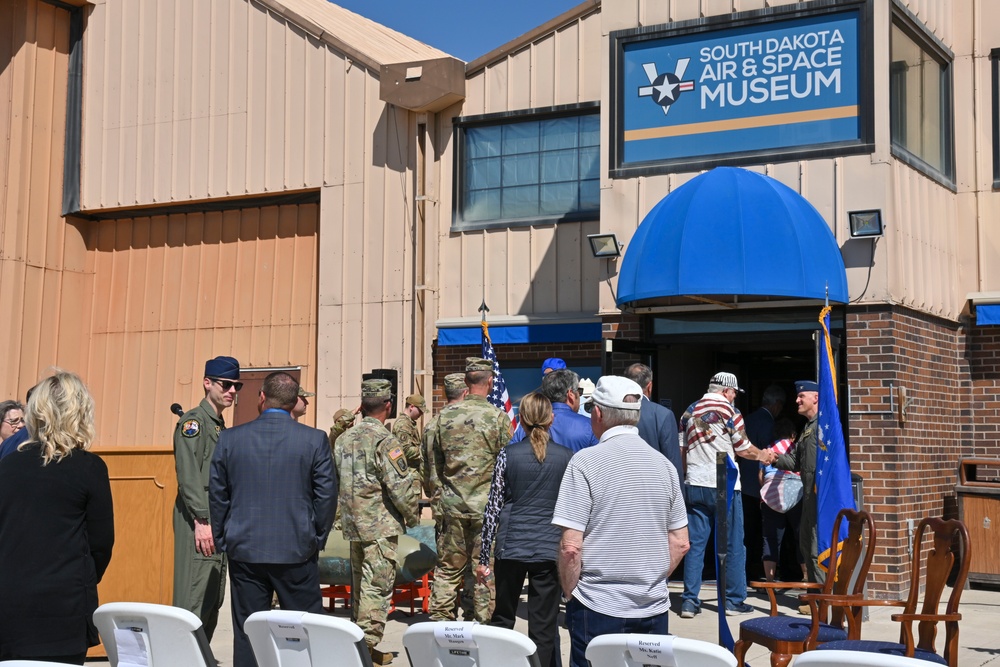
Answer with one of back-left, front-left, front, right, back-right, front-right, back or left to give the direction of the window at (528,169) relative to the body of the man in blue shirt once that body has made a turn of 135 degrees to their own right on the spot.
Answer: back

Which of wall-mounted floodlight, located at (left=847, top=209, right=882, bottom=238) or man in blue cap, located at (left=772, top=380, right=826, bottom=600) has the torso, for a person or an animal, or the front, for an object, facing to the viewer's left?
the man in blue cap

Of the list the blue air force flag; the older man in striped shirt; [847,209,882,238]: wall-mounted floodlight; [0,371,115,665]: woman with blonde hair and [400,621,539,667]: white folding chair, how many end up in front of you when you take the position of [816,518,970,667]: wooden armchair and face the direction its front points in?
3

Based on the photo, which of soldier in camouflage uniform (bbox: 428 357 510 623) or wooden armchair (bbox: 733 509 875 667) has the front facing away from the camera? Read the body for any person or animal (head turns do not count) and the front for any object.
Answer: the soldier in camouflage uniform

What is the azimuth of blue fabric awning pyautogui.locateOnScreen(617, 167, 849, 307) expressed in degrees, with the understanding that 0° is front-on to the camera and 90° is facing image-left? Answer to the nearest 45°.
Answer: approximately 0°

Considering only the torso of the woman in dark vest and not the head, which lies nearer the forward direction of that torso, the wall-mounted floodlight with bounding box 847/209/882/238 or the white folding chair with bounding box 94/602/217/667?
the wall-mounted floodlight

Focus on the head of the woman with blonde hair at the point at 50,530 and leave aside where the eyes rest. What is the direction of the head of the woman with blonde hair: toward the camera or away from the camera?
away from the camera

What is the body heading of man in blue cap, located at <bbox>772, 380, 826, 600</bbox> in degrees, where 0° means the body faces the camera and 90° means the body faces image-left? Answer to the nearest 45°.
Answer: approximately 90°

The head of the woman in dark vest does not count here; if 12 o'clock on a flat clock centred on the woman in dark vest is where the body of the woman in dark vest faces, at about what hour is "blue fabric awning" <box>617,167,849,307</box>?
The blue fabric awning is roughly at 1 o'clock from the woman in dark vest.

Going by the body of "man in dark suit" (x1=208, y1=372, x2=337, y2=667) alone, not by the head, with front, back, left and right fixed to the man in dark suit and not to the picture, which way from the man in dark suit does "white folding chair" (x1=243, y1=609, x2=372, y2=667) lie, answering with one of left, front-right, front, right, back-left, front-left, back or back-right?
back

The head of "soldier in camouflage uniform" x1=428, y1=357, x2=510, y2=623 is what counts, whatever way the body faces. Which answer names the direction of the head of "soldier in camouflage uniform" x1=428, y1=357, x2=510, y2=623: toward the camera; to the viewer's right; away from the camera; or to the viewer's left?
away from the camera

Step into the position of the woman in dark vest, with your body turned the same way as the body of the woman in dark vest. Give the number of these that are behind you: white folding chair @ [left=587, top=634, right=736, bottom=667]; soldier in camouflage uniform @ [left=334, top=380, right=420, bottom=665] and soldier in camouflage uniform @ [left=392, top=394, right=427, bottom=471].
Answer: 1

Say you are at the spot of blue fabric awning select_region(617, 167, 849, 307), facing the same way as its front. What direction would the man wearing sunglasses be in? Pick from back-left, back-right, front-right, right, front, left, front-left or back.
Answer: front-right

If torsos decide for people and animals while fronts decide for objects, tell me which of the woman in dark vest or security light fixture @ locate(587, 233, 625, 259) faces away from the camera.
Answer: the woman in dark vest

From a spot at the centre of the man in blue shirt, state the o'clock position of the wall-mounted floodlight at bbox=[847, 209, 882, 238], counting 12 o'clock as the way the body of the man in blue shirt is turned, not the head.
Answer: The wall-mounted floodlight is roughly at 12 o'clock from the man in blue shirt.

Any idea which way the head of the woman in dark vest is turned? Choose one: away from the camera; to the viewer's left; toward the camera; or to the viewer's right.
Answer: away from the camera

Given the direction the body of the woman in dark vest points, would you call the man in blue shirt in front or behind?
in front
